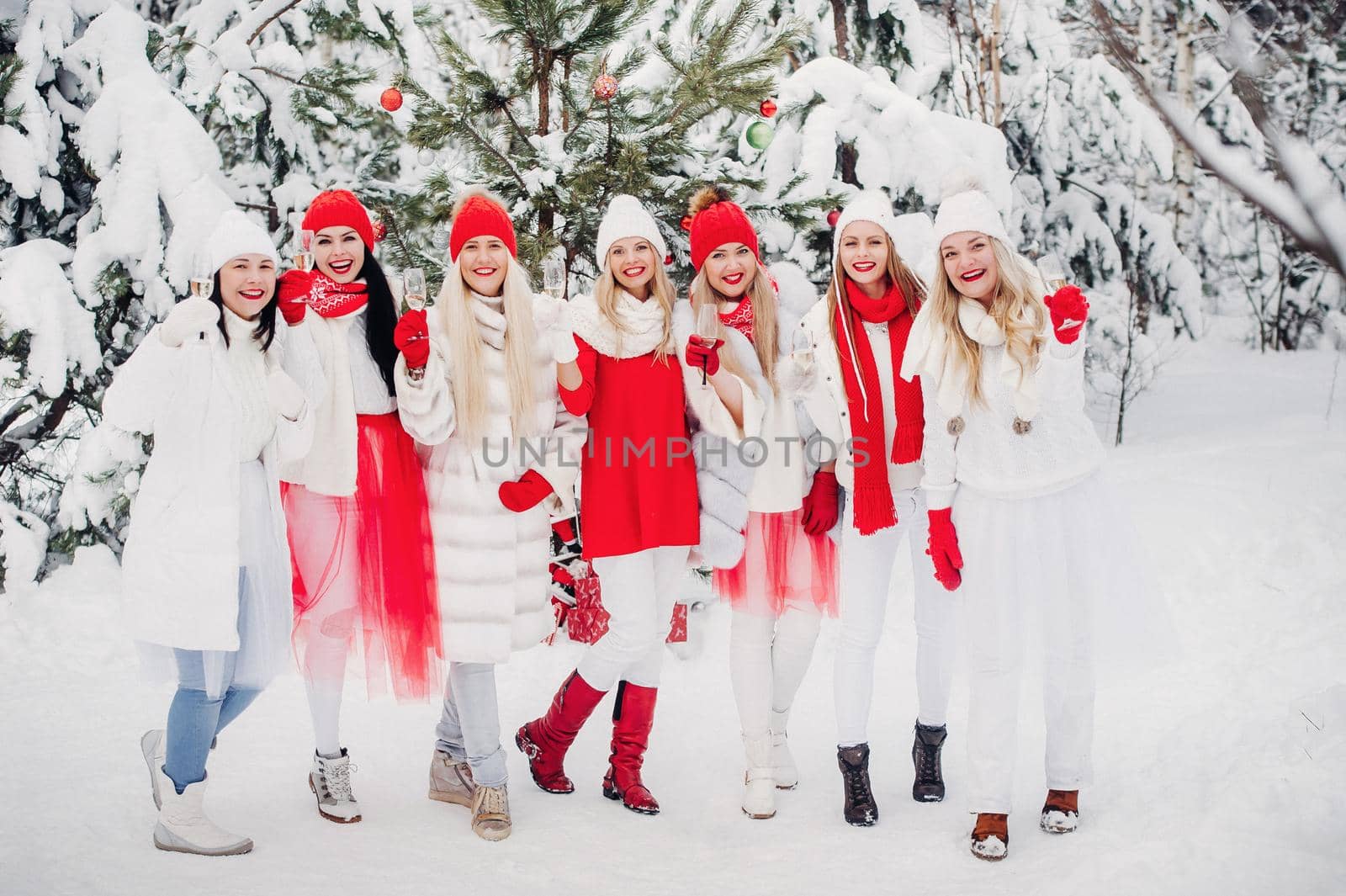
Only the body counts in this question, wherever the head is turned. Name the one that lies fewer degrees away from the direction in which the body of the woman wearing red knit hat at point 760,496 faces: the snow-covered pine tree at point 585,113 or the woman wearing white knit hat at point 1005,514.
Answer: the woman wearing white knit hat

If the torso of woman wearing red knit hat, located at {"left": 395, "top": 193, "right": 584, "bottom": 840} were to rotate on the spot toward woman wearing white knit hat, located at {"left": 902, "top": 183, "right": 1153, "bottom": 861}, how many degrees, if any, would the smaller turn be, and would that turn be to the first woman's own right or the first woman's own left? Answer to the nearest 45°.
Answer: approximately 90° to the first woman's own left

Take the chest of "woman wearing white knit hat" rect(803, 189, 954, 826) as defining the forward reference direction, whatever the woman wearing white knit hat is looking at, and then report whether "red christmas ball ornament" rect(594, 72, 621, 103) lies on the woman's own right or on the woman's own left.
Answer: on the woman's own right

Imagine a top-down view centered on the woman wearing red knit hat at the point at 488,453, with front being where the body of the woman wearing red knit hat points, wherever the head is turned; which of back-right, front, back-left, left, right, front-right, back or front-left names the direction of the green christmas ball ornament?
back-left

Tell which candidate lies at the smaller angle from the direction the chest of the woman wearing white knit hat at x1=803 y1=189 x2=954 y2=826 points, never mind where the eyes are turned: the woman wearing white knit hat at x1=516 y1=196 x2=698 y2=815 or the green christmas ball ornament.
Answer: the woman wearing white knit hat

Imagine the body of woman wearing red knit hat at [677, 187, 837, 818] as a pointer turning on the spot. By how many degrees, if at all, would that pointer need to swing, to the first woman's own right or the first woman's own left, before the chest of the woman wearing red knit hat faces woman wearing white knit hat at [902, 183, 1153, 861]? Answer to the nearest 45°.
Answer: approximately 45° to the first woman's own left

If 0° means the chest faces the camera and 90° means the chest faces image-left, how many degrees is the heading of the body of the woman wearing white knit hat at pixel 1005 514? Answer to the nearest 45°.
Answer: approximately 0°
